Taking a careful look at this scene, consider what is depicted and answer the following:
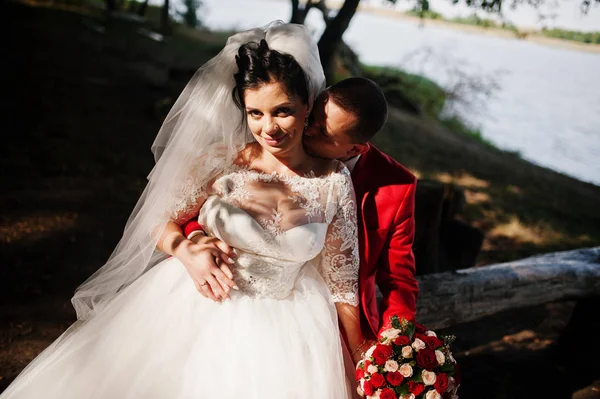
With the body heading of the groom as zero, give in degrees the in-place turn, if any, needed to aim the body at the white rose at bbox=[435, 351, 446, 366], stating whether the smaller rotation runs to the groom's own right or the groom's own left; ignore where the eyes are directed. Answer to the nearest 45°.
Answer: approximately 45° to the groom's own left

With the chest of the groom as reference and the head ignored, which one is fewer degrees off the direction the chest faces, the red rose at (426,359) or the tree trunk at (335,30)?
the red rose

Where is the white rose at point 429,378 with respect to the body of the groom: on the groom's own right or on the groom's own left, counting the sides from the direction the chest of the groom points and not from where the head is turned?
on the groom's own left

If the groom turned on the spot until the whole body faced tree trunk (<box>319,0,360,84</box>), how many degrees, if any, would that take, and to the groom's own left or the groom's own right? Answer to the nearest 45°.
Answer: approximately 135° to the groom's own right

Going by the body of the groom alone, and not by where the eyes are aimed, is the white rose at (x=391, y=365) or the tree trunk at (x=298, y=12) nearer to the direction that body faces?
the white rose

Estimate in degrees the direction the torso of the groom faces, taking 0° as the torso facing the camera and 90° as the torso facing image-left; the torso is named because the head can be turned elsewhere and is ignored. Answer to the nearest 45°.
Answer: approximately 45°

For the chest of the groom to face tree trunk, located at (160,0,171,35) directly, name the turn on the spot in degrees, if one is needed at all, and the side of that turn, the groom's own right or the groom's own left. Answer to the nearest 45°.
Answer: approximately 135° to the groom's own right

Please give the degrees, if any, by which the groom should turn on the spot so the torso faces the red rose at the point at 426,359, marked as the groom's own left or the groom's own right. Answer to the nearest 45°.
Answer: approximately 45° to the groom's own left

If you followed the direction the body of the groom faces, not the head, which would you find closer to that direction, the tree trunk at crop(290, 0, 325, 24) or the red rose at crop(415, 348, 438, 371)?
the red rose

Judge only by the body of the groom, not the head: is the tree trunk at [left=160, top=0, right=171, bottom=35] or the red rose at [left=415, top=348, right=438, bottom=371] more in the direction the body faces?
the red rose

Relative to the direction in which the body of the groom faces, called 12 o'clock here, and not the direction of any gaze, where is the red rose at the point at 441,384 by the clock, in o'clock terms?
The red rose is roughly at 10 o'clock from the groom.
